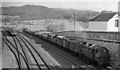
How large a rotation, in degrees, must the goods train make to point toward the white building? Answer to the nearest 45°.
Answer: approximately 135° to its left

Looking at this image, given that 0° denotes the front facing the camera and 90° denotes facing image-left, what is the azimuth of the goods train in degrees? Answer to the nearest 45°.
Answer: approximately 315°
